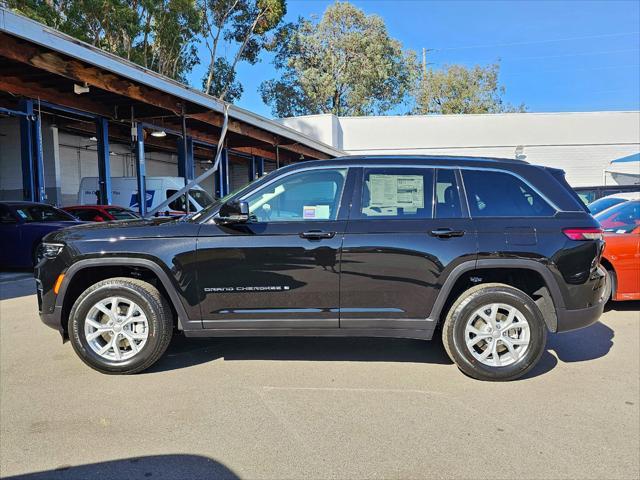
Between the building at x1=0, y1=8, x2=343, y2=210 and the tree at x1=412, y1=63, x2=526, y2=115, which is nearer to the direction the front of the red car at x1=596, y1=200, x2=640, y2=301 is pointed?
the building

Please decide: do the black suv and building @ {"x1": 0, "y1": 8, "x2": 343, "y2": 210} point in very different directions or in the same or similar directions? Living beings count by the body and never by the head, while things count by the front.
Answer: very different directions

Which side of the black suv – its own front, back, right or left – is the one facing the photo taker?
left

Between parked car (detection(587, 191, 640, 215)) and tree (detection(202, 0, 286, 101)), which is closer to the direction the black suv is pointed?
the tree

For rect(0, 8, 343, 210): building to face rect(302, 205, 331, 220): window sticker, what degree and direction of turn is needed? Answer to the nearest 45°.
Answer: approximately 45° to its right

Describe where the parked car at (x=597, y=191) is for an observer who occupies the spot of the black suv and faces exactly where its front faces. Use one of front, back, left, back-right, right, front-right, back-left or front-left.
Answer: back-right

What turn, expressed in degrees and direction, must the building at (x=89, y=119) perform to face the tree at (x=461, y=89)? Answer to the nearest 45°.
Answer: approximately 90° to its left

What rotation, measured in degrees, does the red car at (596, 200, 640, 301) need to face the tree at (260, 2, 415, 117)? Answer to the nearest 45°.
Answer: approximately 45° to its right

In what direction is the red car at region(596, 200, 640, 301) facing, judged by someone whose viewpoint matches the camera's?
facing to the left of the viewer

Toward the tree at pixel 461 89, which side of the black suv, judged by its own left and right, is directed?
right
